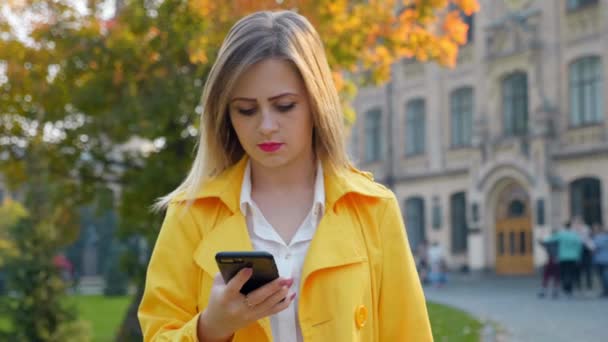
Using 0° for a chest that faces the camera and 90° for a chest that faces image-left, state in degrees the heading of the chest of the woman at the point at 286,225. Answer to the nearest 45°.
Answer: approximately 0°

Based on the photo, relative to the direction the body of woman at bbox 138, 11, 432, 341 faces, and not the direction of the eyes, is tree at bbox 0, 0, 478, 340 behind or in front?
behind

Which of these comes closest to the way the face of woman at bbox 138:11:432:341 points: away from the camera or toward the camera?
toward the camera
